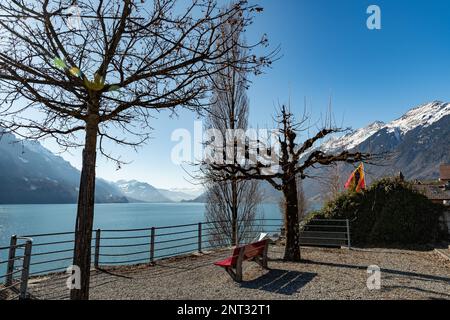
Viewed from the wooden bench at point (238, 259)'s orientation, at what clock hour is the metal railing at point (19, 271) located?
The metal railing is roughly at 10 o'clock from the wooden bench.

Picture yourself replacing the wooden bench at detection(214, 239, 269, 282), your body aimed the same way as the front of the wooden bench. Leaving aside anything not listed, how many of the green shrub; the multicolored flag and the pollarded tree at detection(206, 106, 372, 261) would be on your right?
3

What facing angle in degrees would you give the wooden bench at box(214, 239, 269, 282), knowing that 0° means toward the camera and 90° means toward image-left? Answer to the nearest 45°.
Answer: approximately 135°

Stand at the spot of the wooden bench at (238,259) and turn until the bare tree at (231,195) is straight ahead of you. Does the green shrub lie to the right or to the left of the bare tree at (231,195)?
right

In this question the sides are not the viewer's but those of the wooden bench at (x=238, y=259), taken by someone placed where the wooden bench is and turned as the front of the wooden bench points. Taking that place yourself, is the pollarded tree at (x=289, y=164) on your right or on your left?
on your right

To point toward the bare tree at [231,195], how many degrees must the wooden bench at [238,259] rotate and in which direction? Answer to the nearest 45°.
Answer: approximately 45° to its right

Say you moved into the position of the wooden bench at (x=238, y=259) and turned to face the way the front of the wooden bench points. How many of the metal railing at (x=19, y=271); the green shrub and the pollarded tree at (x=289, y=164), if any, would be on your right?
2

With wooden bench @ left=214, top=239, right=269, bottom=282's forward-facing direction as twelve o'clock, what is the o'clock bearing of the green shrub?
The green shrub is roughly at 3 o'clock from the wooden bench.

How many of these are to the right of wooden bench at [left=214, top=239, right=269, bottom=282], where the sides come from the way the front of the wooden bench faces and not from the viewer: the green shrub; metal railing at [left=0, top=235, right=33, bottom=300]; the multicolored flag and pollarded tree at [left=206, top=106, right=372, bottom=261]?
3
